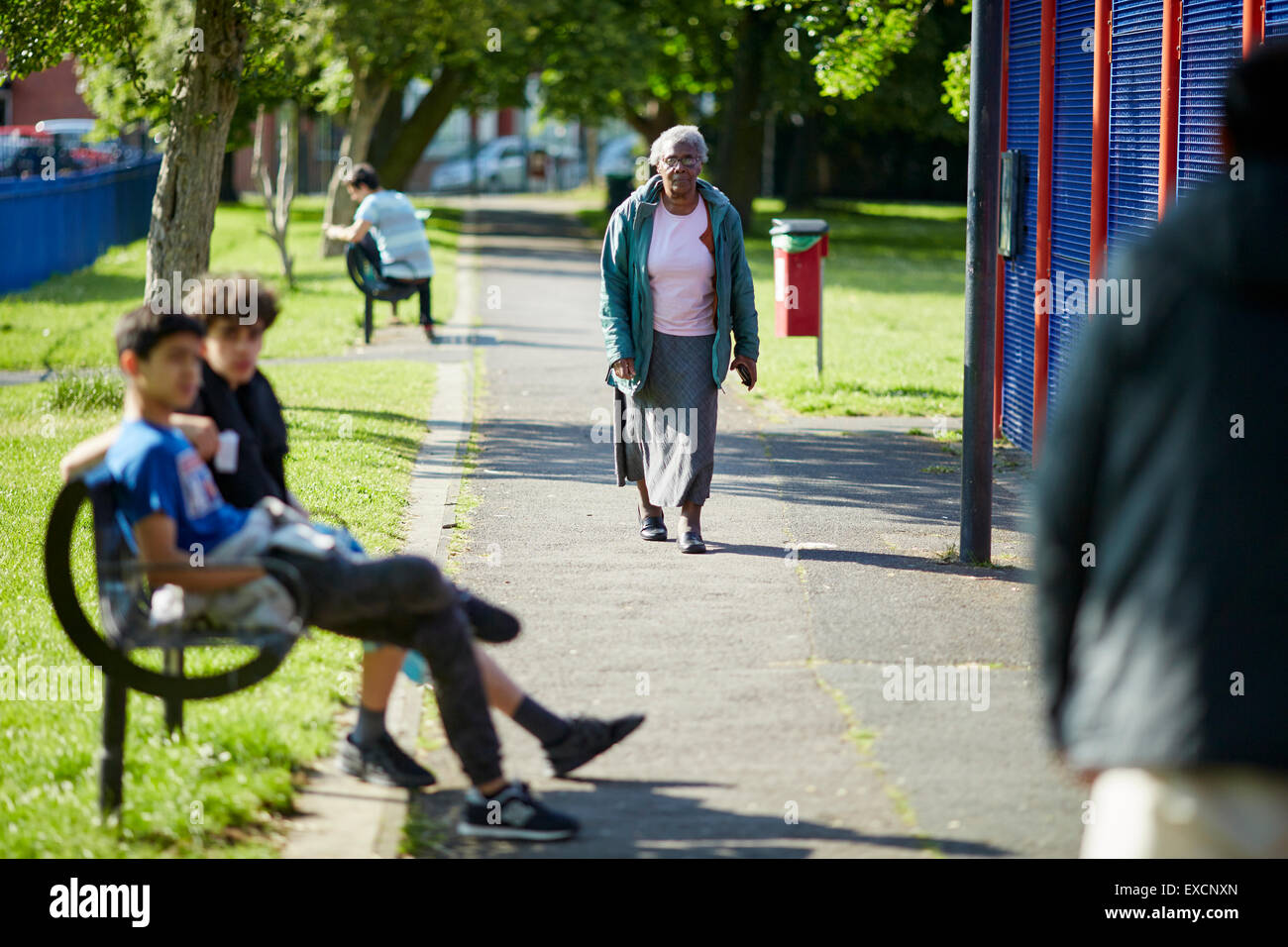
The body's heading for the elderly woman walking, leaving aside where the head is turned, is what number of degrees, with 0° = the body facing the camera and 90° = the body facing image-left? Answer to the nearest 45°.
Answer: approximately 0°

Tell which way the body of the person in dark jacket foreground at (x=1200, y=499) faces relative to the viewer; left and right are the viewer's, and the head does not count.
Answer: facing away from the viewer

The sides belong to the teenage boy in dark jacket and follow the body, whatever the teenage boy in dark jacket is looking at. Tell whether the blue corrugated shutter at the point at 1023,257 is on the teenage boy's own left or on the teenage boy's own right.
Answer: on the teenage boy's own left

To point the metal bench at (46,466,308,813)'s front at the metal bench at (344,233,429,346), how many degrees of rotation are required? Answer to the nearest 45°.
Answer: approximately 90° to its left

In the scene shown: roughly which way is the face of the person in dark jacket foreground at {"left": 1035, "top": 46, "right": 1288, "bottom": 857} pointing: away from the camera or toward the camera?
away from the camera

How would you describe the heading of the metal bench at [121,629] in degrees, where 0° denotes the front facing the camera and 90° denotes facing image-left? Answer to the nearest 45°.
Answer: approximately 270°

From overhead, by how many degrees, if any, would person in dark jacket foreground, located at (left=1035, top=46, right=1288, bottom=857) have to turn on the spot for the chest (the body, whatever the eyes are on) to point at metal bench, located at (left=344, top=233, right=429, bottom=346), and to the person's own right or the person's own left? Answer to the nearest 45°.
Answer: approximately 45° to the person's own left

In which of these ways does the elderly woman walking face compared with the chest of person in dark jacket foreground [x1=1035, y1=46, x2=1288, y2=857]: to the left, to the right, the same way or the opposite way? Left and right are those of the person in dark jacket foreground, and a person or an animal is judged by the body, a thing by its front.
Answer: the opposite way

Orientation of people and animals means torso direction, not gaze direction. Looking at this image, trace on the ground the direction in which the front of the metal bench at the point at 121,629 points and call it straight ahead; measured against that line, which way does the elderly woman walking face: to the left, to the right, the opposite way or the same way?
to the right
